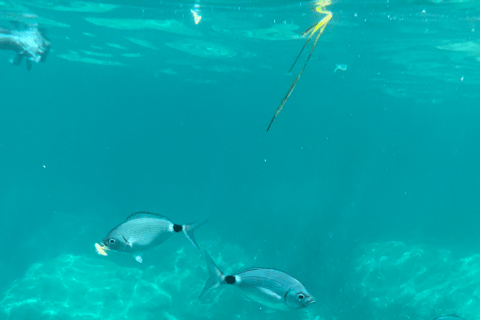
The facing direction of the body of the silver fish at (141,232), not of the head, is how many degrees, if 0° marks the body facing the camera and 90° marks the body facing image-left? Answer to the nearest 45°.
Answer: approximately 90°

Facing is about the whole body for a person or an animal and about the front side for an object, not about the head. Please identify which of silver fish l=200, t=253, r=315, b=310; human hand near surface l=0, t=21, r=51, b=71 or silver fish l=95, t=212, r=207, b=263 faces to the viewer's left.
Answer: silver fish l=95, t=212, r=207, b=263

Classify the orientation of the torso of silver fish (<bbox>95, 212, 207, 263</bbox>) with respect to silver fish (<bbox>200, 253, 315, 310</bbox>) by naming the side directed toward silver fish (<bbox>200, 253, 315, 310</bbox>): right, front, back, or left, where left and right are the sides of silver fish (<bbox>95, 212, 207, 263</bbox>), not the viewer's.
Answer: back

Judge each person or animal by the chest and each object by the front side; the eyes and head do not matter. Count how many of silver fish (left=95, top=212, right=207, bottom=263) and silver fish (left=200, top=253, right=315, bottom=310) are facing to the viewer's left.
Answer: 1

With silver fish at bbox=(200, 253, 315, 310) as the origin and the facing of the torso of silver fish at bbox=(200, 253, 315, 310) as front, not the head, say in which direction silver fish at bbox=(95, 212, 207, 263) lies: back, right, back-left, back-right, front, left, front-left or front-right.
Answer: back

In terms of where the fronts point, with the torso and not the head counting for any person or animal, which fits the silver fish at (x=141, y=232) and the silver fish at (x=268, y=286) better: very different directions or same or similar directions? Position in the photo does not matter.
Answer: very different directions

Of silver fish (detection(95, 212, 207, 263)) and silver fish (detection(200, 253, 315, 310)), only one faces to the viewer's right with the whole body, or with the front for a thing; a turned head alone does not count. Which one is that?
silver fish (detection(200, 253, 315, 310))

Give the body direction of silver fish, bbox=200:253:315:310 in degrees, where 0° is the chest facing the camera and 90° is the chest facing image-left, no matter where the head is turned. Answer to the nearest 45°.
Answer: approximately 270°
